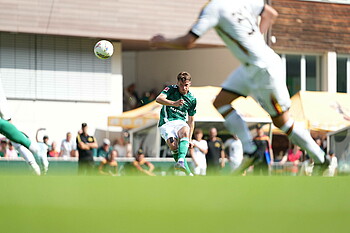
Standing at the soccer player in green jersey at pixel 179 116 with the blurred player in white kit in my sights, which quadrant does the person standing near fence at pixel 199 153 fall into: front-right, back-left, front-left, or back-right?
back-left

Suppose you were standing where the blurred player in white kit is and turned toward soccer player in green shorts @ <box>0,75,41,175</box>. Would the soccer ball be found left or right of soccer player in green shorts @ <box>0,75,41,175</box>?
right

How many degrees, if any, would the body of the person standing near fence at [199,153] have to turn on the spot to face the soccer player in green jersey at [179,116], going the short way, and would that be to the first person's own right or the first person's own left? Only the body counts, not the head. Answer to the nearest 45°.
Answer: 0° — they already face them

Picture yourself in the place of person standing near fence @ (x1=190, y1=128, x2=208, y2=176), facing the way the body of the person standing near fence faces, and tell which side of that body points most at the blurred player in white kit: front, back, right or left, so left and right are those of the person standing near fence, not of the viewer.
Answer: front

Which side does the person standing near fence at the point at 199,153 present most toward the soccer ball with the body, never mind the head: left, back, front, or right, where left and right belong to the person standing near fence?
front

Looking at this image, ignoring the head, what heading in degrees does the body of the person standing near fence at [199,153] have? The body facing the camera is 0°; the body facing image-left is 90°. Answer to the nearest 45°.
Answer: approximately 0°
